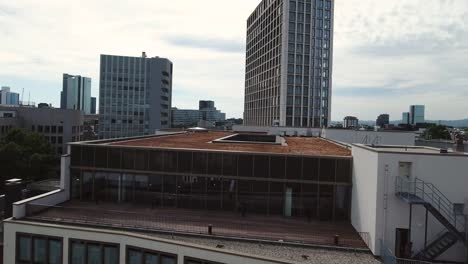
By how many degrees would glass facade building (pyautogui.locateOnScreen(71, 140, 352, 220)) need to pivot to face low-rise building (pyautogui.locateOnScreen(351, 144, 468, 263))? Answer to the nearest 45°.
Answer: approximately 45° to its left

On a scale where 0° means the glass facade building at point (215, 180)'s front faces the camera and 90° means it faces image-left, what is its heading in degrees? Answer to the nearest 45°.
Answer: approximately 0°
